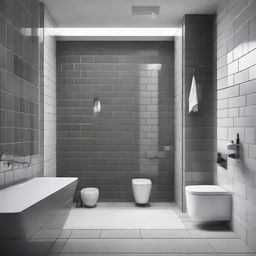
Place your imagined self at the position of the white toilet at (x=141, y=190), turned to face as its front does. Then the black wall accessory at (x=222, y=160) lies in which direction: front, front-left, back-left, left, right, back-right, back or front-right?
front-left

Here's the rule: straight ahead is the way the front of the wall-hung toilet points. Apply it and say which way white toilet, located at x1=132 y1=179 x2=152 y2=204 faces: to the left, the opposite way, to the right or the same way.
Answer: to the left

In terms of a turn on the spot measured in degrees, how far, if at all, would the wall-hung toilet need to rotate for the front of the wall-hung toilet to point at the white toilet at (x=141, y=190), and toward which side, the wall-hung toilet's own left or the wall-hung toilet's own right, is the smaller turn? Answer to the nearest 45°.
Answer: approximately 45° to the wall-hung toilet's own right

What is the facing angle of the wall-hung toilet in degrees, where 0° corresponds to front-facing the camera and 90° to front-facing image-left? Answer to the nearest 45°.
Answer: approximately 90°

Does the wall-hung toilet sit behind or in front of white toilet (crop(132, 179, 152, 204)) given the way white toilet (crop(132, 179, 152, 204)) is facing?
in front

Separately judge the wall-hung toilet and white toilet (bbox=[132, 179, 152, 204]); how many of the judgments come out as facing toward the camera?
1
